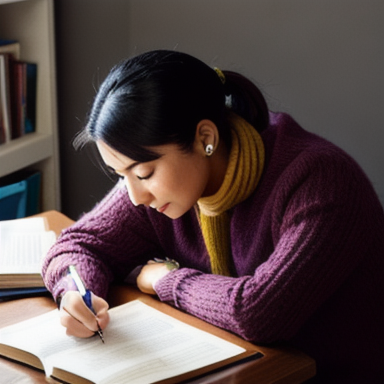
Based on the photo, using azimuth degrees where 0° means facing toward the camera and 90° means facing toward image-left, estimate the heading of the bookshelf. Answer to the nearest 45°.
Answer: approximately 315°

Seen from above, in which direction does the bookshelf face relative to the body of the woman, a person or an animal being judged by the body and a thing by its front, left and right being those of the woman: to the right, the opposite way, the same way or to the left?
to the left

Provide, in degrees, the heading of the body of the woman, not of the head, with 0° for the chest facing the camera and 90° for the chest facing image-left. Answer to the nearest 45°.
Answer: approximately 45°

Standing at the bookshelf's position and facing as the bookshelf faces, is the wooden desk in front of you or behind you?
in front

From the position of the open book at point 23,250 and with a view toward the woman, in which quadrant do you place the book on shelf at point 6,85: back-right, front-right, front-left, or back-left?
back-left

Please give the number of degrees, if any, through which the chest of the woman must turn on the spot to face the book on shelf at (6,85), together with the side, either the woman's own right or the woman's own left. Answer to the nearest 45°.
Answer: approximately 90° to the woman's own right

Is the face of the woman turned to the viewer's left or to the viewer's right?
to the viewer's left

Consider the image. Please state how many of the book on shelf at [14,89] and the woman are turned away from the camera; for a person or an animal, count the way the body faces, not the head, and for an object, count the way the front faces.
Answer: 0
